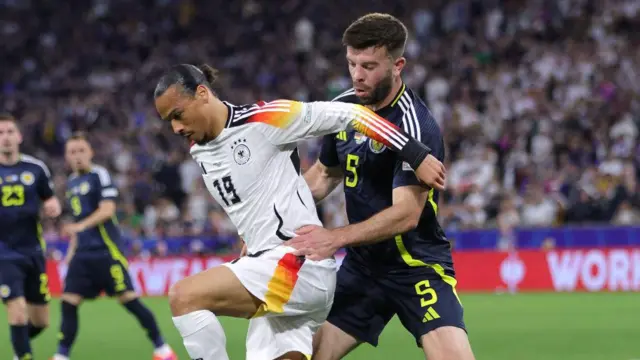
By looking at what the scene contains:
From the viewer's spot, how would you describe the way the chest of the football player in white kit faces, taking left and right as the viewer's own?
facing the viewer and to the left of the viewer

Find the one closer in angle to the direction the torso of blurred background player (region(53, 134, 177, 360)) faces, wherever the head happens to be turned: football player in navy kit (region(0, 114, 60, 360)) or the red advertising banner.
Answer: the football player in navy kit

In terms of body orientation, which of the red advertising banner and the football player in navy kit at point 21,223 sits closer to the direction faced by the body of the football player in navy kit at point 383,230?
the football player in navy kit

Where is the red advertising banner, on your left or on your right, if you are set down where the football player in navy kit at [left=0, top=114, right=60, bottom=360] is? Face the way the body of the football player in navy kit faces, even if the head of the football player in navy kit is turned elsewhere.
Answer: on your left

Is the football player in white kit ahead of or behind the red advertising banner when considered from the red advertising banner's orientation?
ahead

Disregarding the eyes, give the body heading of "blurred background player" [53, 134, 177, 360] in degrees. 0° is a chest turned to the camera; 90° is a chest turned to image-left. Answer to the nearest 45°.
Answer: approximately 45°

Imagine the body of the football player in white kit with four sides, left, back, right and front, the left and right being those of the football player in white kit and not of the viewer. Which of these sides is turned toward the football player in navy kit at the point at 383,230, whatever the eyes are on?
back

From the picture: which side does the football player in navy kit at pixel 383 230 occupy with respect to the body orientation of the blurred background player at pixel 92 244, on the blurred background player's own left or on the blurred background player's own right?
on the blurred background player's own left

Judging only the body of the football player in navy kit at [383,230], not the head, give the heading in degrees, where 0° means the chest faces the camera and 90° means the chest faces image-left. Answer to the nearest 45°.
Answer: approximately 45°

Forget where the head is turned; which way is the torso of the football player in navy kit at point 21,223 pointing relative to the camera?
toward the camera

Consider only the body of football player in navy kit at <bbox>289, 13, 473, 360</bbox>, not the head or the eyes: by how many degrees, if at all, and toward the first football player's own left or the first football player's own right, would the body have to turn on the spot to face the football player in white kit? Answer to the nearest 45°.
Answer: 0° — they already face them

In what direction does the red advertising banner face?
toward the camera

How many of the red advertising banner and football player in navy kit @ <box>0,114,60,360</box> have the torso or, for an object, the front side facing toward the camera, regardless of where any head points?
2

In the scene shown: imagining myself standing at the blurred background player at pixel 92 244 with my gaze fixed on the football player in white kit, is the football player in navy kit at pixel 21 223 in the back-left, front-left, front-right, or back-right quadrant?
front-right
